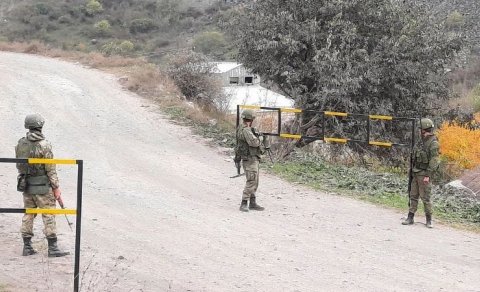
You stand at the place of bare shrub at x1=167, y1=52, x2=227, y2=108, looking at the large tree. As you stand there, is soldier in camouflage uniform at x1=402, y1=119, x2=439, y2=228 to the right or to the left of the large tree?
right

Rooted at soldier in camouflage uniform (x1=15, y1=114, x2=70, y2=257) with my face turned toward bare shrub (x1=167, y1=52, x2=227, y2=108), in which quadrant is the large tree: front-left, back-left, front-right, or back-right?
front-right

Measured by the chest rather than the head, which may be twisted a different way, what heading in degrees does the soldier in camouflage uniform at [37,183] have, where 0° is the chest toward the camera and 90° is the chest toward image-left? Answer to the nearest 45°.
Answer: approximately 225°

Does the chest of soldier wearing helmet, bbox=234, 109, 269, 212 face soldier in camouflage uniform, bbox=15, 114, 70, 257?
no

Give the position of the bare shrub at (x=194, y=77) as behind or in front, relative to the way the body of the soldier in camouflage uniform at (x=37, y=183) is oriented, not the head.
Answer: in front

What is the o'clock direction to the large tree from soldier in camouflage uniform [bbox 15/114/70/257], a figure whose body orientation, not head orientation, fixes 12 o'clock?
The large tree is roughly at 12 o'clock from the soldier in camouflage uniform.

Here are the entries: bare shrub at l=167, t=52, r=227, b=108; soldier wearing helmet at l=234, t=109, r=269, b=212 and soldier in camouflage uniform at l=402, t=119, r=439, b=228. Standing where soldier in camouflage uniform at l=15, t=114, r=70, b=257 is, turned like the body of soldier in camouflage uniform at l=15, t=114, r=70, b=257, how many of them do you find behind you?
0

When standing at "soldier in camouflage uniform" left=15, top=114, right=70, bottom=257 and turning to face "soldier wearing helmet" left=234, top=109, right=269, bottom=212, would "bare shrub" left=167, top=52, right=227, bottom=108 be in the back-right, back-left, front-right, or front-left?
front-left
